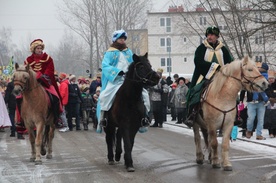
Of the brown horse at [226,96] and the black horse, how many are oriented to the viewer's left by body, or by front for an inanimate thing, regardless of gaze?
0

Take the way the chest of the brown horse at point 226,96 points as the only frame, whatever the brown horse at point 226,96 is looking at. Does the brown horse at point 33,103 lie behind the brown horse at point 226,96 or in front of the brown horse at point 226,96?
behind

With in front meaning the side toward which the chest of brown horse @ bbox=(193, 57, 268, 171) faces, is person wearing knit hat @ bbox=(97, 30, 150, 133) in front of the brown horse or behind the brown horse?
behind

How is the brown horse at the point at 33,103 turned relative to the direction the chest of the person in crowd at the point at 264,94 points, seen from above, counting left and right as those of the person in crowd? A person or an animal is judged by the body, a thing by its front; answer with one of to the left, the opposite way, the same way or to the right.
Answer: the same way

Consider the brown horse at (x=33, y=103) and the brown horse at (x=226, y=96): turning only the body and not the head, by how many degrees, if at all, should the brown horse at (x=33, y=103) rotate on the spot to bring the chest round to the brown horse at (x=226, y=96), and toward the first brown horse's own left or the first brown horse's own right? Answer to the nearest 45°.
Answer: approximately 90° to the first brown horse's own left

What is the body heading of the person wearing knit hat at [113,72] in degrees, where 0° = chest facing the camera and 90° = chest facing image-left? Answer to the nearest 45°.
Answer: approximately 315°

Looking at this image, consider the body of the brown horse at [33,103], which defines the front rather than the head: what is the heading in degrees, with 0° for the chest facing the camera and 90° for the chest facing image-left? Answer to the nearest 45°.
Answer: approximately 45°

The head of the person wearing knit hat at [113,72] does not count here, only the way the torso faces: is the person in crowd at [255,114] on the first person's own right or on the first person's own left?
on the first person's own left

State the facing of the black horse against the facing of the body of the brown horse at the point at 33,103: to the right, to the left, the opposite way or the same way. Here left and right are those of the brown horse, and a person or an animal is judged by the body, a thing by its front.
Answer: to the left

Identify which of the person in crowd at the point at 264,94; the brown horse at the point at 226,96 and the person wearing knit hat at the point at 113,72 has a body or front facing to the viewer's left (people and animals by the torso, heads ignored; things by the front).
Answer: the person in crowd
